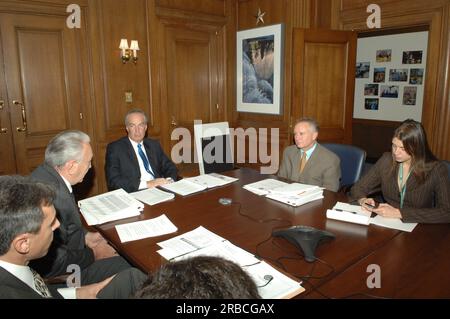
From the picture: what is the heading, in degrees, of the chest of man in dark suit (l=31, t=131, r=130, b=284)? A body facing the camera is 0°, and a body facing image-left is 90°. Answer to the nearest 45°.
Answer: approximately 270°

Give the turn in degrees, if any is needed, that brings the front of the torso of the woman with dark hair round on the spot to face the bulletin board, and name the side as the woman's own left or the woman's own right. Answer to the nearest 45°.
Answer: approximately 135° to the woman's own right

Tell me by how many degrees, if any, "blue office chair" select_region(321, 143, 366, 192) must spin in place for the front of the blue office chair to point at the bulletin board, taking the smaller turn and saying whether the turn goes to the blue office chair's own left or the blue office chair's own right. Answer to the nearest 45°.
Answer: approximately 135° to the blue office chair's own right

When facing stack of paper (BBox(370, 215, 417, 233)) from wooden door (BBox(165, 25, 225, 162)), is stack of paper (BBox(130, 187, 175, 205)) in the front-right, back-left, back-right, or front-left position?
front-right

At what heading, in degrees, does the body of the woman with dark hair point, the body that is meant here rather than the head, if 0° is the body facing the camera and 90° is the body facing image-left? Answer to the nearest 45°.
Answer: approximately 45°

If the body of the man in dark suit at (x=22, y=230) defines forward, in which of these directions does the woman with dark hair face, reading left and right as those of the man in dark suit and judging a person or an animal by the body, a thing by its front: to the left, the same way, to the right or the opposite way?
the opposite way

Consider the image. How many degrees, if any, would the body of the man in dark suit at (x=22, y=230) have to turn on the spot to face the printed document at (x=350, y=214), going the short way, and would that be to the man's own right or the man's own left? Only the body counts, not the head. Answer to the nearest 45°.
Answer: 0° — they already face it

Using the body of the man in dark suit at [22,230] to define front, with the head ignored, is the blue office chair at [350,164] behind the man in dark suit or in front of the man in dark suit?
in front

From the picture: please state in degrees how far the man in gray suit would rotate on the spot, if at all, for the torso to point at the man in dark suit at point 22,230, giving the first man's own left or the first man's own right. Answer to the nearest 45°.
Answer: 0° — they already face them

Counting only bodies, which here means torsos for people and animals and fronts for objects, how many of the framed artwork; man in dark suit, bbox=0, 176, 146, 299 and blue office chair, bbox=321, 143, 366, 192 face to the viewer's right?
1

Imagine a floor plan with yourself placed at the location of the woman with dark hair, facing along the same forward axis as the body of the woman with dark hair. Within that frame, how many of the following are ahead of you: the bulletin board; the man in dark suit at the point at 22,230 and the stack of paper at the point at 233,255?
2

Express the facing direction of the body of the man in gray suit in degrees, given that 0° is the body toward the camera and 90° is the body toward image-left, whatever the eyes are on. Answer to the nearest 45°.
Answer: approximately 45°

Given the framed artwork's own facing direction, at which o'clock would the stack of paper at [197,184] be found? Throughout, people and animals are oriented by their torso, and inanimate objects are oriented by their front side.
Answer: The stack of paper is roughly at 11 o'clock from the framed artwork.

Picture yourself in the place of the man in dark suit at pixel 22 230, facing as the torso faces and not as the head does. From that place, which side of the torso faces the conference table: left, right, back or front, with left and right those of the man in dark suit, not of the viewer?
front

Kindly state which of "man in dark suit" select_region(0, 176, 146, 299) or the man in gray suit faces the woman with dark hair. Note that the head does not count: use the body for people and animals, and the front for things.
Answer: the man in dark suit

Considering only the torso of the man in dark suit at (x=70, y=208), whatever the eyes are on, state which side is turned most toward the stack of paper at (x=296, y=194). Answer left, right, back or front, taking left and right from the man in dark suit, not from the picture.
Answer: front

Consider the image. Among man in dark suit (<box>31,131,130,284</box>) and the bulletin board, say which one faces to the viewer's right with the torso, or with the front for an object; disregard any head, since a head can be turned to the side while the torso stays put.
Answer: the man in dark suit

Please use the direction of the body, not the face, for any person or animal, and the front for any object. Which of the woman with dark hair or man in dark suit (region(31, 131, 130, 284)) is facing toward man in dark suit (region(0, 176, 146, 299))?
the woman with dark hair

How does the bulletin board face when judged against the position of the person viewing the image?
facing the viewer and to the left of the viewer

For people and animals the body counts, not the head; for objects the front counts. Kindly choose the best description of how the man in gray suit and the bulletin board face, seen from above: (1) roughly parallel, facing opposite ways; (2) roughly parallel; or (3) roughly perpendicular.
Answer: roughly parallel
